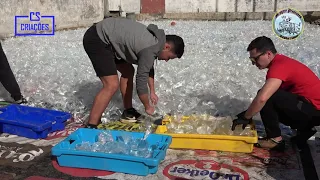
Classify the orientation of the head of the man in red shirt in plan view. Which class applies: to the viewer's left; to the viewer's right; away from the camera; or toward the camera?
to the viewer's left

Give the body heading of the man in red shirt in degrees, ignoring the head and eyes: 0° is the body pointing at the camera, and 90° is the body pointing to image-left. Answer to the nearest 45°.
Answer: approximately 90°

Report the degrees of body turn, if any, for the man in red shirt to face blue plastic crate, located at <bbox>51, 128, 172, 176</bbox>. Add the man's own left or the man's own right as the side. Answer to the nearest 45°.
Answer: approximately 45° to the man's own left
